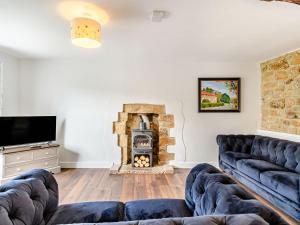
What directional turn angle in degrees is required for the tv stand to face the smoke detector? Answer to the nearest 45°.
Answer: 0° — it already faces it

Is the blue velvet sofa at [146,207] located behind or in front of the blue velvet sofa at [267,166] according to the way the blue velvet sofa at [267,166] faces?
in front

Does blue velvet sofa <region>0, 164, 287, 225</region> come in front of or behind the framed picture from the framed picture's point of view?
in front

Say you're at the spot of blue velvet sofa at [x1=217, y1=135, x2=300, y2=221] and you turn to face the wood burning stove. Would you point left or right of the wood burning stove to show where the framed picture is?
right

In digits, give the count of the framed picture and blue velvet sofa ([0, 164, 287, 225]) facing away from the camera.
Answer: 1

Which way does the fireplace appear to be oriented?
toward the camera

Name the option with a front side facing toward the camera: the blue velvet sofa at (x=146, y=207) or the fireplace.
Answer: the fireplace

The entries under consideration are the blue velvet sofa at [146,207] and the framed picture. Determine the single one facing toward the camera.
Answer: the framed picture

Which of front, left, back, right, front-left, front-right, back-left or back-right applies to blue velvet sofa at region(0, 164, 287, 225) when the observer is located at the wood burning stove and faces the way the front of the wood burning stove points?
front

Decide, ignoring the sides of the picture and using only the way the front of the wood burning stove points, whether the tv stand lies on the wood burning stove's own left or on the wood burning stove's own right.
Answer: on the wood burning stove's own right

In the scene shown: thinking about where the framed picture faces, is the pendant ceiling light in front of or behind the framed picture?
in front

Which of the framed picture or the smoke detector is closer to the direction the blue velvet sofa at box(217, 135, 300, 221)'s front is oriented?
the smoke detector

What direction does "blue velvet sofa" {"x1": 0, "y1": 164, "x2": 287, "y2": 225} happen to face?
away from the camera

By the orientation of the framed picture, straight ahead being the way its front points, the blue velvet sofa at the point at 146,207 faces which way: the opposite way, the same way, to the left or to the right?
the opposite way

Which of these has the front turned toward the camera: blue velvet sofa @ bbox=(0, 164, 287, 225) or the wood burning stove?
the wood burning stove

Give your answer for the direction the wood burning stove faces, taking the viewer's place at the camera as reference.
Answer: facing the viewer

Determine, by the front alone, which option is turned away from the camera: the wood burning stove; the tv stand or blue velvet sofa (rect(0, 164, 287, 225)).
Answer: the blue velvet sofa

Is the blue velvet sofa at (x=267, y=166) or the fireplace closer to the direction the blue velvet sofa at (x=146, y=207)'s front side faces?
the fireplace

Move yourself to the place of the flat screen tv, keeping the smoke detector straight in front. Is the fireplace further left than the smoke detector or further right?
left

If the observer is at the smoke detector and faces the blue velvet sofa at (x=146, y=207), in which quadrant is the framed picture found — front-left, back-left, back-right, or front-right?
back-left

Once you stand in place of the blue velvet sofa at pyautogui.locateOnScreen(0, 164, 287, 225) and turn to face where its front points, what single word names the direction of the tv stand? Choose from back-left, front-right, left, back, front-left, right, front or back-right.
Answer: front-left
